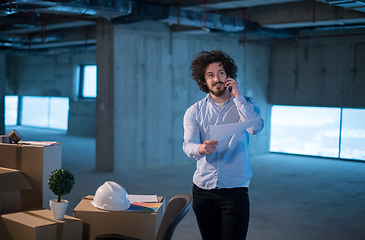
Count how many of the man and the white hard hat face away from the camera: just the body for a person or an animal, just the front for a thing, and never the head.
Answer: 0

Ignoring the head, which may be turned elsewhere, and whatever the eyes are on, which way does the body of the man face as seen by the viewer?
toward the camera

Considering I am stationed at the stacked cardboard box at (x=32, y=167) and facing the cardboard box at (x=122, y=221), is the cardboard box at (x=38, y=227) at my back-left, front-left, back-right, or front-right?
front-right

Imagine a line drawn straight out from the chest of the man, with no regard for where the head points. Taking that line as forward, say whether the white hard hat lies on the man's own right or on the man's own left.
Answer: on the man's own right

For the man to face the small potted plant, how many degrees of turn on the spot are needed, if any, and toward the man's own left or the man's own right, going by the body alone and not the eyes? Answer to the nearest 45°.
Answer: approximately 90° to the man's own right
